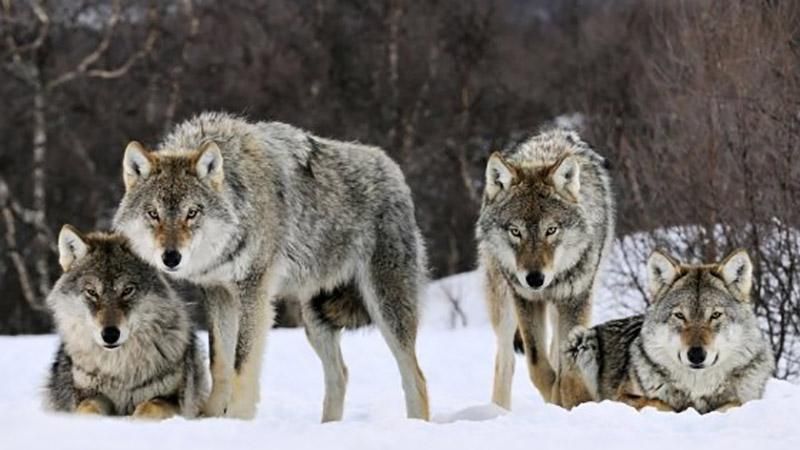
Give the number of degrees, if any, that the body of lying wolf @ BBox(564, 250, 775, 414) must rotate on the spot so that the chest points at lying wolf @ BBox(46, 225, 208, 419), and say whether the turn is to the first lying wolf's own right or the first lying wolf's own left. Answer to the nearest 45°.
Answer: approximately 135° to the first lying wolf's own right

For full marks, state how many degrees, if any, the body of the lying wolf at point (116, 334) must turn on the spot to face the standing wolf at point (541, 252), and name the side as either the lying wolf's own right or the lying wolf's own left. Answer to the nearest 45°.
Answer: approximately 90° to the lying wolf's own left

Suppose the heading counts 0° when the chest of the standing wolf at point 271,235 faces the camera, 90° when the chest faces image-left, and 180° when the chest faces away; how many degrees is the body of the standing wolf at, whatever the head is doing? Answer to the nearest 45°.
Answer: approximately 45°

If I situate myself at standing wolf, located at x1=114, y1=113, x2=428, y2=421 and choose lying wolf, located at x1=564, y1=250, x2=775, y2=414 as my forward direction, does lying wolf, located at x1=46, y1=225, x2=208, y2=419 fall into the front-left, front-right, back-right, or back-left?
back-right

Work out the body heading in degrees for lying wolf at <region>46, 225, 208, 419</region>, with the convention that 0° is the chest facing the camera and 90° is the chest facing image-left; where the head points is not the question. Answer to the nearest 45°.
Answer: approximately 0°

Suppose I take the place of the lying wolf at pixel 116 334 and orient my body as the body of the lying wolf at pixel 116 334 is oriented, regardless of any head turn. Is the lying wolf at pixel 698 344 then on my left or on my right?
on my left

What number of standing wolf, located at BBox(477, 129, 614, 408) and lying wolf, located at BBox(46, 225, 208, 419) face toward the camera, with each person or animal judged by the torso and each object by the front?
2

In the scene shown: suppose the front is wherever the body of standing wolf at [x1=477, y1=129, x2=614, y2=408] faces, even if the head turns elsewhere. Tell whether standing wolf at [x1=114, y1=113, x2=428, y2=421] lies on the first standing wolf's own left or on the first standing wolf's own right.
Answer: on the first standing wolf's own right
